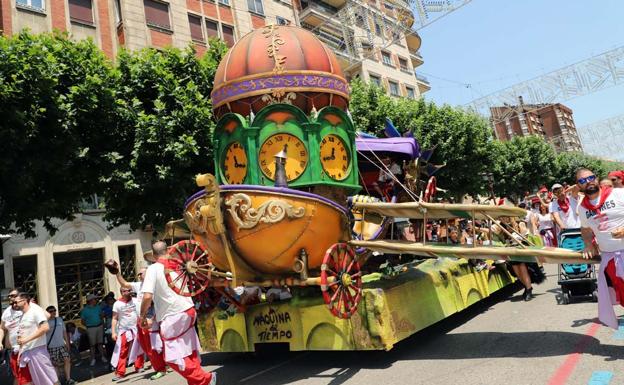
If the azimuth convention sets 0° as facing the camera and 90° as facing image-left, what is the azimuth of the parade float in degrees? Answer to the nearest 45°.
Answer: approximately 45°

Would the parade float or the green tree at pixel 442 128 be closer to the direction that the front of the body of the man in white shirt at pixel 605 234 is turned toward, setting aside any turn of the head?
the parade float

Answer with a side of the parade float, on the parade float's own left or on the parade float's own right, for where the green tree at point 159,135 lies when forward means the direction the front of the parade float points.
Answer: on the parade float's own right

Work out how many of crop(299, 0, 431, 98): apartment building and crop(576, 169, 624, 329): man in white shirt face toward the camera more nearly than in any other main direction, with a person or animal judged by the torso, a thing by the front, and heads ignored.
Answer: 2

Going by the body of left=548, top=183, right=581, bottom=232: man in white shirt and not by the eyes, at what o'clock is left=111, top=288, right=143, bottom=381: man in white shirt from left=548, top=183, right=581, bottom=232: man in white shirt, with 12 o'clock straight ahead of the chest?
left=111, top=288, right=143, bottom=381: man in white shirt is roughly at 2 o'clock from left=548, top=183, right=581, bottom=232: man in white shirt.

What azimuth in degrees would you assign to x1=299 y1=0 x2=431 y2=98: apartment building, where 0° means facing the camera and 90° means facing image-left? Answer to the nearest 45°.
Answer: approximately 0°

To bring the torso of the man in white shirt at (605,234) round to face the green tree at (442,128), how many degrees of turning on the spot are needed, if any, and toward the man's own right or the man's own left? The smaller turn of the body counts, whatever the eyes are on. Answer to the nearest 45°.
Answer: approximately 180°

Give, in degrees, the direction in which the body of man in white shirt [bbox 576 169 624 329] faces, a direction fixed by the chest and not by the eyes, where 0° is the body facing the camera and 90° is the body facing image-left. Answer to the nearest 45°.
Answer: approximately 0°

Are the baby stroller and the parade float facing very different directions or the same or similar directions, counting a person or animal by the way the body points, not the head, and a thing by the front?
same or similar directions

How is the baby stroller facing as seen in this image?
toward the camera

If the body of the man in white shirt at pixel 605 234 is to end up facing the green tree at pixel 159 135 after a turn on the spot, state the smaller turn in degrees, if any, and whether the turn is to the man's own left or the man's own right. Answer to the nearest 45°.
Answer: approximately 90° to the man's own right
